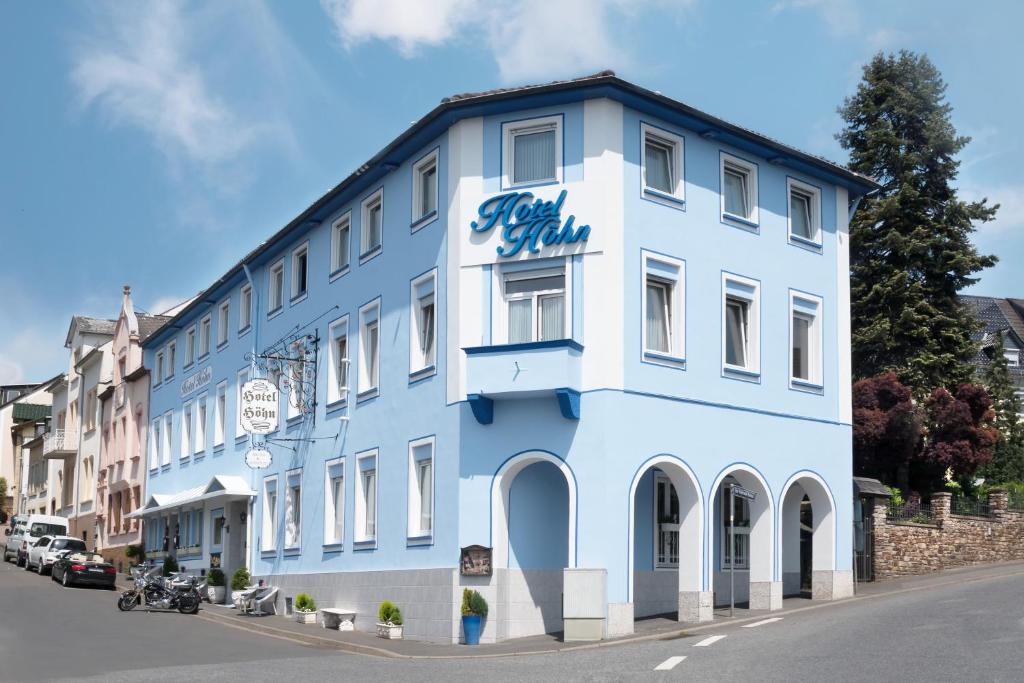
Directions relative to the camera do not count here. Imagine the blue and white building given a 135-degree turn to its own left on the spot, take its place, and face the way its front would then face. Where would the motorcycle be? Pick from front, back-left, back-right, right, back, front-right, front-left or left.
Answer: back-left

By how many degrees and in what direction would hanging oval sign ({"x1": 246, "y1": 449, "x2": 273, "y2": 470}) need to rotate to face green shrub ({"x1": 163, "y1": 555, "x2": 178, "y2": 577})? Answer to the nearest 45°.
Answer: approximately 180°

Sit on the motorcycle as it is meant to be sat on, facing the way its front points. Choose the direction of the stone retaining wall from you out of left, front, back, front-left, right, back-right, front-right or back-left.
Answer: back

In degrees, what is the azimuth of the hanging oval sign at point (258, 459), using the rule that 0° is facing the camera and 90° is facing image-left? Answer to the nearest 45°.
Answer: approximately 0°

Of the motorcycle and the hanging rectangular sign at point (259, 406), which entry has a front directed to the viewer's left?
the motorcycle

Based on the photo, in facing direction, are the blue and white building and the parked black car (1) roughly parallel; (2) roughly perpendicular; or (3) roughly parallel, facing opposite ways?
roughly perpendicular

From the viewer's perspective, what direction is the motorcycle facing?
to the viewer's left

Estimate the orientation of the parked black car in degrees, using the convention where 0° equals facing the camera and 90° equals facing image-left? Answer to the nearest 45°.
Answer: approximately 135°

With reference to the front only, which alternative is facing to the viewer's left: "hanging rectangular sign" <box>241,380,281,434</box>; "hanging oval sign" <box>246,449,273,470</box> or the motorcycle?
the motorcycle

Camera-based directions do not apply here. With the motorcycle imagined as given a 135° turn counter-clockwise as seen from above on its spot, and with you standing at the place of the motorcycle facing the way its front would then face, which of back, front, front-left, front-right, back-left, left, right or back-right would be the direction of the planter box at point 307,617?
front

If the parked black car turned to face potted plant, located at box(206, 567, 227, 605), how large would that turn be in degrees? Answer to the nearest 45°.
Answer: approximately 180°
